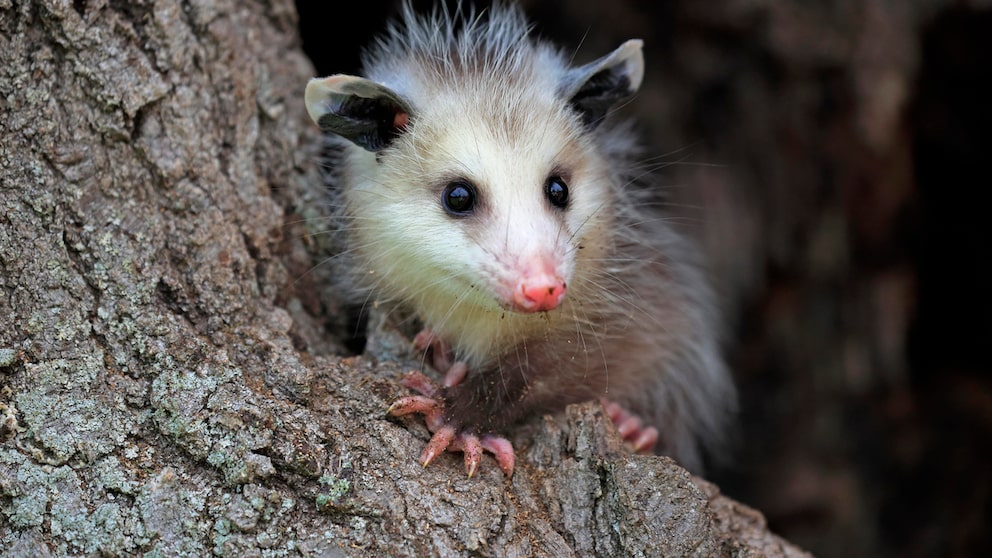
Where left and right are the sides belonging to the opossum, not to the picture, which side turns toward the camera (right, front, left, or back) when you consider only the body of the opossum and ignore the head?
front
